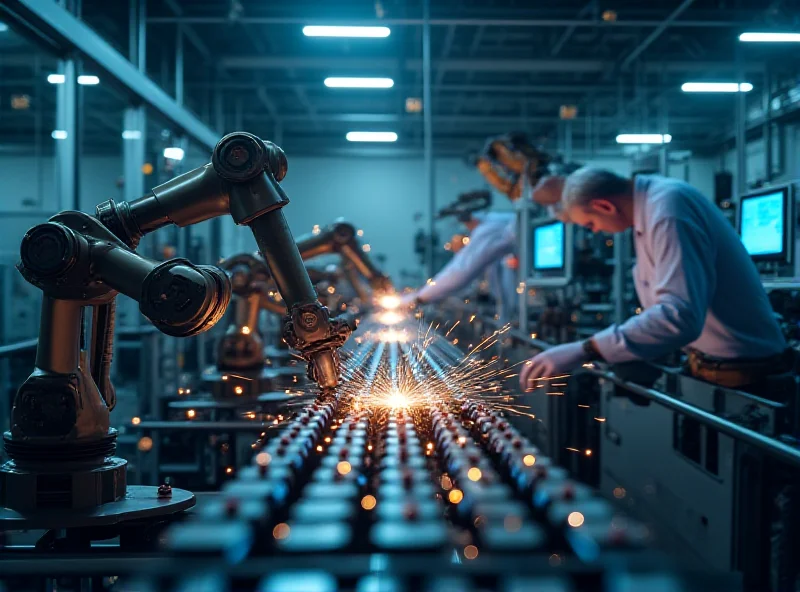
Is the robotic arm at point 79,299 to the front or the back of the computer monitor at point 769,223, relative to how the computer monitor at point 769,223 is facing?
to the front

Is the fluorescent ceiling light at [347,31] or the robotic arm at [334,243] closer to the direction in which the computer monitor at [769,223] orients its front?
the robotic arm

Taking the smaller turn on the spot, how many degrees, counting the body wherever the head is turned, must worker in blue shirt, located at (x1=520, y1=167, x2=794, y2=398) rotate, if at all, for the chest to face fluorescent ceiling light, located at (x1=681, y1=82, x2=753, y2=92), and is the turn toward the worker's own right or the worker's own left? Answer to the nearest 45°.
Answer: approximately 90° to the worker's own right

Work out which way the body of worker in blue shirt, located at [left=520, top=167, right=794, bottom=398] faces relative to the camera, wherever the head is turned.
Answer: to the viewer's left

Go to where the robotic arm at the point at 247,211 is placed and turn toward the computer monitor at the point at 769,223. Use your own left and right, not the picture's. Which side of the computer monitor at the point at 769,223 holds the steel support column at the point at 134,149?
left

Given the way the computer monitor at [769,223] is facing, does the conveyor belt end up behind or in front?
in front

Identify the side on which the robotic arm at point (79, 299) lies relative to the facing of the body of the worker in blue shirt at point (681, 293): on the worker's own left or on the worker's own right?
on the worker's own left

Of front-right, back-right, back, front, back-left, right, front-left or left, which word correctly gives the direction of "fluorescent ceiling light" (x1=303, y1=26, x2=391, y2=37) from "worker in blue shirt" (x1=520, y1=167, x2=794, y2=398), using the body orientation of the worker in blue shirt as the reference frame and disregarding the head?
front-right

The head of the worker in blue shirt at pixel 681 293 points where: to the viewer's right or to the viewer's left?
to the viewer's left

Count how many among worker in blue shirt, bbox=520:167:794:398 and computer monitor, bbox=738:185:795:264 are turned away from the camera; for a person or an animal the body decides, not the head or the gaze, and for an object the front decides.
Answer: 0

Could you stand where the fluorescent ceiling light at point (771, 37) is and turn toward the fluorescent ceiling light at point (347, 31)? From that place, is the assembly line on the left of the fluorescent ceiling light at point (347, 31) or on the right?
left
